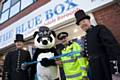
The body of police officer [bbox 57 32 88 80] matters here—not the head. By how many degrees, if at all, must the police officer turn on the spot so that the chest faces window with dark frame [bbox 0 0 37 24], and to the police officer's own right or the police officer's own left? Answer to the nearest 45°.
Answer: approximately 90° to the police officer's own right

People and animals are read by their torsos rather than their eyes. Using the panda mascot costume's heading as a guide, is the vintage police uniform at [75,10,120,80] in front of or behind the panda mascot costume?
in front

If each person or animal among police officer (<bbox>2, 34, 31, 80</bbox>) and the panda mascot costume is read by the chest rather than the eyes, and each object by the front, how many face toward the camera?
2

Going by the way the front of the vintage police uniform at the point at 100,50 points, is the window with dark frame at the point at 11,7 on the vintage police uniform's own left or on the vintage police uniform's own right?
on the vintage police uniform's own right

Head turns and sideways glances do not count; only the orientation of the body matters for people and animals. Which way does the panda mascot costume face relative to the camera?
toward the camera

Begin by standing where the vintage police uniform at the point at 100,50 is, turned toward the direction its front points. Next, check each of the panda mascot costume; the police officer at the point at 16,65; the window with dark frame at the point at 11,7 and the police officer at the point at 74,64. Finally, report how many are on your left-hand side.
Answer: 0

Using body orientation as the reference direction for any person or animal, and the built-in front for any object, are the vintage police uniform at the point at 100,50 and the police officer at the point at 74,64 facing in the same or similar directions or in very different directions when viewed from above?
same or similar directions

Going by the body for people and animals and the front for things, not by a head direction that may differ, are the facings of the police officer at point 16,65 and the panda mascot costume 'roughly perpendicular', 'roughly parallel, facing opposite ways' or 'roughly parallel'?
roughly parallel

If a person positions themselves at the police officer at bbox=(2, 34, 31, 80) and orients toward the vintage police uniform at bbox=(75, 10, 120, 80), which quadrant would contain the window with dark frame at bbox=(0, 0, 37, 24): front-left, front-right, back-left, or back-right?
back-left

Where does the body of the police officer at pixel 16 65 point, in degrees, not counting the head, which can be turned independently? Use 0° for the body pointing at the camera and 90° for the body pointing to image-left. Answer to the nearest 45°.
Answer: approximately 0°

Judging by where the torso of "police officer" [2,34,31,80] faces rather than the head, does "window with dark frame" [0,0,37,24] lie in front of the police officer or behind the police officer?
behind

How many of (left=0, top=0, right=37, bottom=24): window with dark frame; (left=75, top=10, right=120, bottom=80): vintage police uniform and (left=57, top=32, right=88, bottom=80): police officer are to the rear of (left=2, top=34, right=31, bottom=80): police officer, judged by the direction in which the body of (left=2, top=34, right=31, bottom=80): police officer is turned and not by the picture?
1

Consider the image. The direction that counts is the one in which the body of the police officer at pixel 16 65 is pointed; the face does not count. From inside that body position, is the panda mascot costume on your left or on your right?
on your left

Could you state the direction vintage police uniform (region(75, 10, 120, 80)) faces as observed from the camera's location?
facing the viewer and to the left of the viewer

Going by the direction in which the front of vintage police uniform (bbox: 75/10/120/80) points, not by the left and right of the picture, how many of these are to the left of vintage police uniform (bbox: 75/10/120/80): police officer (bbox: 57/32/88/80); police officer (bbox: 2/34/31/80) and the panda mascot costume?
0
